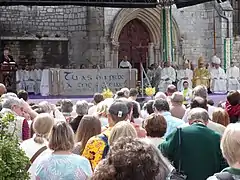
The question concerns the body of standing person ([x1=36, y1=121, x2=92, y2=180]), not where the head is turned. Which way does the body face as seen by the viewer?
away from the camera

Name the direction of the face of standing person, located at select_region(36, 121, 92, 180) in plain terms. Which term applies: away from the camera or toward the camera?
away from the camera

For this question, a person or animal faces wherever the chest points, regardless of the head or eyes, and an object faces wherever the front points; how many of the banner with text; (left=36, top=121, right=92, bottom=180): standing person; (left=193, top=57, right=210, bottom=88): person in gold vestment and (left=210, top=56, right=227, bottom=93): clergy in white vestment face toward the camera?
3

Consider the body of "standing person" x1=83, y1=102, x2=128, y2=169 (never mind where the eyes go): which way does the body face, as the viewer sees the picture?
away from the camera

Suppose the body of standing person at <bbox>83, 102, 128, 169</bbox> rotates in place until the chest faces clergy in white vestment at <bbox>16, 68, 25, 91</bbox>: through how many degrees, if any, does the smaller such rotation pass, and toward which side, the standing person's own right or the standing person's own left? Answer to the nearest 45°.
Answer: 0° — they already face them

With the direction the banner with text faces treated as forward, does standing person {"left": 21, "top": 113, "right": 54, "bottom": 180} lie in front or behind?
in front

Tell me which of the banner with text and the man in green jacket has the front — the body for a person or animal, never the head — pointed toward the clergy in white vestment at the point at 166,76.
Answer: the man in green jacket

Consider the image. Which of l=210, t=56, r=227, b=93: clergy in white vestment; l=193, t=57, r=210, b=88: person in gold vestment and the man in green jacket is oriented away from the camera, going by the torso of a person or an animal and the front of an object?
the man in green jacket

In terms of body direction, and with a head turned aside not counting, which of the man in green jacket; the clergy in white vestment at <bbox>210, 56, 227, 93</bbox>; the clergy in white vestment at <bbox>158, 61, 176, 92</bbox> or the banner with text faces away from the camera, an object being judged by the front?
the man in green jacket

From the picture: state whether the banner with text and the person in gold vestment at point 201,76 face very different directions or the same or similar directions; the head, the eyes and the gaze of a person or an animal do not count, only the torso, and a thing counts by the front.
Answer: same or similar directions

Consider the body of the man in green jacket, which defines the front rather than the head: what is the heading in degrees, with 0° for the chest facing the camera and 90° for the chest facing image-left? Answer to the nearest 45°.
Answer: approximately 180°

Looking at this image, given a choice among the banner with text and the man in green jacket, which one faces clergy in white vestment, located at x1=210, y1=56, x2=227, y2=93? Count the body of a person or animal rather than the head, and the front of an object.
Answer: the man in green jacket

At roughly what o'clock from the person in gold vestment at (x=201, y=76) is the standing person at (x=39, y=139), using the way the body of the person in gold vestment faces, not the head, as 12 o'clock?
The standing person is roughly at 12 o'clock from the person in gold vestment.

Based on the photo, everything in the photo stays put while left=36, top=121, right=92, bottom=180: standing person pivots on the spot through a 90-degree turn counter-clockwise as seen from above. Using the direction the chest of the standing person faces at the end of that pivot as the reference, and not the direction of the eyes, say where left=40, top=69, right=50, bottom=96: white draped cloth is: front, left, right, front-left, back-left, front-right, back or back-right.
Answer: right

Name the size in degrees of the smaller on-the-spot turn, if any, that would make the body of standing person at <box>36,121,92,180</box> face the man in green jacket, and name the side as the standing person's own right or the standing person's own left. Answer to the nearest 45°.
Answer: approximately 90° to the standing person's own right

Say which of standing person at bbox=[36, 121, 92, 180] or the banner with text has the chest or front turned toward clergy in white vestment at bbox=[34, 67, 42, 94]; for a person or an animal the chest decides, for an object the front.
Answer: the standing person

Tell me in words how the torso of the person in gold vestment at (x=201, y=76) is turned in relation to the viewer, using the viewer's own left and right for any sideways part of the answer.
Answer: facing the viewer

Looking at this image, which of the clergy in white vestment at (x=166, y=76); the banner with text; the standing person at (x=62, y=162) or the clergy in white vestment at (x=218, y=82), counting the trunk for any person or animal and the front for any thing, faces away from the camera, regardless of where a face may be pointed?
the standing person

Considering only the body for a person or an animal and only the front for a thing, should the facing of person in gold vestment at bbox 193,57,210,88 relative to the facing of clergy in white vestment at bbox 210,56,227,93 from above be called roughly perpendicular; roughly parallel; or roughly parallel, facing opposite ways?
roughly parallel

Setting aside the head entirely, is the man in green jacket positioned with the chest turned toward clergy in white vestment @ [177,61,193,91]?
yes

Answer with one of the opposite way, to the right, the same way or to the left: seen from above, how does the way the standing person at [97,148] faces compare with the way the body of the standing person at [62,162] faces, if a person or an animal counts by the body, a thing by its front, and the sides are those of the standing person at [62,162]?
the same way

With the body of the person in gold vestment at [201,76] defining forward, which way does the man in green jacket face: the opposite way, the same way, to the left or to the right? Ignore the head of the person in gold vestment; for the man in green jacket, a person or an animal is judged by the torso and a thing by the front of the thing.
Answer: the opposite way

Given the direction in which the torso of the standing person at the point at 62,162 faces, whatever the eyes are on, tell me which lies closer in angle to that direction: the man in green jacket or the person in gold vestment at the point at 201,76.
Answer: the person in gold vestment

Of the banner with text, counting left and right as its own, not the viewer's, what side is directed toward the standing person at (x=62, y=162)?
front
